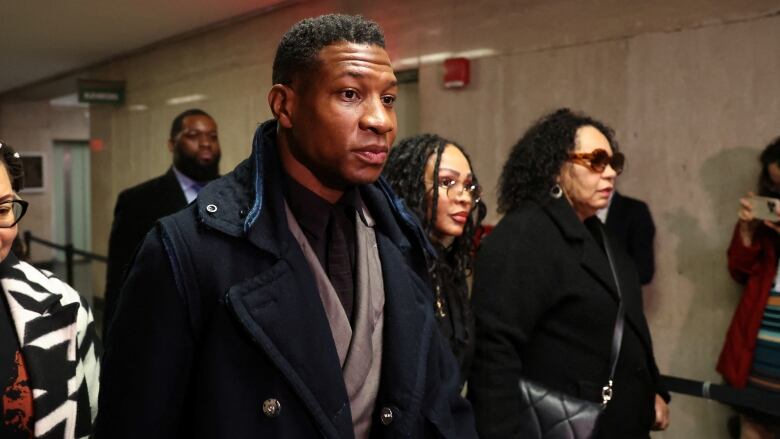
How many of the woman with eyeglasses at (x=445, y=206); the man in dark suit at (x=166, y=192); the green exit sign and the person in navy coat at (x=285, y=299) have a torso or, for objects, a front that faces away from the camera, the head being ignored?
0

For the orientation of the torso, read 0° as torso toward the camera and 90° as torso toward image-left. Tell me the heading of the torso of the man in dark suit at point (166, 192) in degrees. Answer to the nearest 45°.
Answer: approximately 315°

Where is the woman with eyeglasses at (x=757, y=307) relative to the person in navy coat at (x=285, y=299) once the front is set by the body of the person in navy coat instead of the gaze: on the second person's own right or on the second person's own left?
on the second person's own left

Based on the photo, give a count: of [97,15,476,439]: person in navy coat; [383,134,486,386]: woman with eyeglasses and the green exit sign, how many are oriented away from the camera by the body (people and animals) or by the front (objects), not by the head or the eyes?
0

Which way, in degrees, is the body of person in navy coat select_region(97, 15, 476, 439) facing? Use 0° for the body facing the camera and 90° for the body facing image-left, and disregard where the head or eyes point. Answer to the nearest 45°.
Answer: approximately 315°

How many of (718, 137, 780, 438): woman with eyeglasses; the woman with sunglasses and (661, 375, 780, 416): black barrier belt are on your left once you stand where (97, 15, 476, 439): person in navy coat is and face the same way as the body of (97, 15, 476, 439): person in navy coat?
3

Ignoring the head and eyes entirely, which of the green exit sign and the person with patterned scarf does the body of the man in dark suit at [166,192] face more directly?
the person with patterned scarf

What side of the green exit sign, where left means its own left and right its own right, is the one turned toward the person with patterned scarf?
front

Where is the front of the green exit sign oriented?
toward the camera

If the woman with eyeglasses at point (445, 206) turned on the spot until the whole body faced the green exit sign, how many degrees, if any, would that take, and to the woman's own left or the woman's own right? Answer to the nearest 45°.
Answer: approximately 180°

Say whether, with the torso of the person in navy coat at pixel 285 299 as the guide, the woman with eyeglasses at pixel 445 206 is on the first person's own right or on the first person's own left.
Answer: on the first person's own left

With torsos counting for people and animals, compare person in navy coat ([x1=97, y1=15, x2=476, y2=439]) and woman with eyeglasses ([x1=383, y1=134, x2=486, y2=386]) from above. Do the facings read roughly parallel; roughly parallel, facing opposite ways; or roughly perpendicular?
roughly parallel

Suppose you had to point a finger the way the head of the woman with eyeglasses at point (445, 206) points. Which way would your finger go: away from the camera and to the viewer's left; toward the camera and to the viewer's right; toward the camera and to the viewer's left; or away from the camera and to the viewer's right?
toward the camera and to the viewer's right

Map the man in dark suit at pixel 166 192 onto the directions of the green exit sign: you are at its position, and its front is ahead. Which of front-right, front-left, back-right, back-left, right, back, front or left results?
front

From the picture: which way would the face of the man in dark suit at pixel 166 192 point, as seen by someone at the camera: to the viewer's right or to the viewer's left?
to the viewer's right
